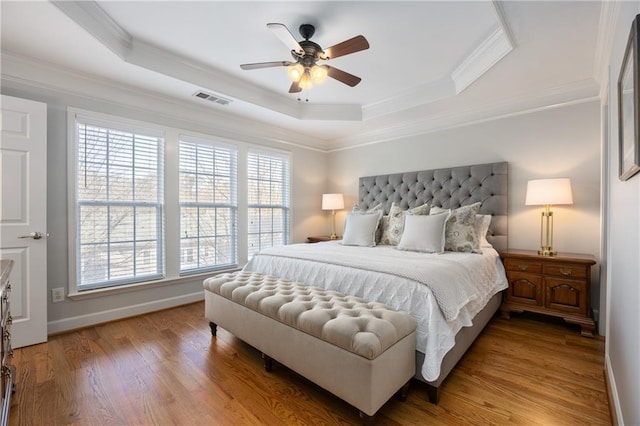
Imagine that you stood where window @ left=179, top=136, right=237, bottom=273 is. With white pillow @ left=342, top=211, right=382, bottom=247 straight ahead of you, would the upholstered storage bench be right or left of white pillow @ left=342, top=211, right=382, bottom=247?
right

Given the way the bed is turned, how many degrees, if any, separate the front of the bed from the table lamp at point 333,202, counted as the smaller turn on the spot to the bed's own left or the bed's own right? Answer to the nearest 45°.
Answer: approximately 90° to the bed's own right

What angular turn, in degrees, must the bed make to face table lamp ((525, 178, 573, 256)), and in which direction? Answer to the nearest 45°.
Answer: approximately 180°

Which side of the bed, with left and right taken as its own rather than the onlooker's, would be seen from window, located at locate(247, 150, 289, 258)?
right

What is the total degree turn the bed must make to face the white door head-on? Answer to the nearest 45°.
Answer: approximately 45° to its right

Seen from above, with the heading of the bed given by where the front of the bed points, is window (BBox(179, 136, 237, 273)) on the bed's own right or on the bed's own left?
on the bed's own right

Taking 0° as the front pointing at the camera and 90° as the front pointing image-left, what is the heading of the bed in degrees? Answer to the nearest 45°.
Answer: approximately 45°
